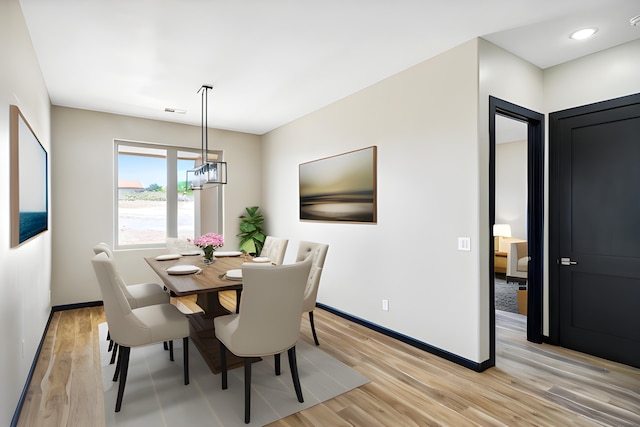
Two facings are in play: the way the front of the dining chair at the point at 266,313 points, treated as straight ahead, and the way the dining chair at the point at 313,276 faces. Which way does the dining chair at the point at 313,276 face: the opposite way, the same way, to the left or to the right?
to the left

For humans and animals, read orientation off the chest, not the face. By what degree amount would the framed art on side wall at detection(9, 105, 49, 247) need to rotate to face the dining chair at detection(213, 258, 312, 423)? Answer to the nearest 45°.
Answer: approximately 45° to its right

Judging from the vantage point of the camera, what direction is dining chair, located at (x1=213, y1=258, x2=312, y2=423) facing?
facing away from the viewer and to the left of the viewer

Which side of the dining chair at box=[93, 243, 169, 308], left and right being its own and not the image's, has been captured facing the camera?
right

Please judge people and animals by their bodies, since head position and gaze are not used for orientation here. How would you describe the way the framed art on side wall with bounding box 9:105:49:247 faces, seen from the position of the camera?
facing to the right of the viewer

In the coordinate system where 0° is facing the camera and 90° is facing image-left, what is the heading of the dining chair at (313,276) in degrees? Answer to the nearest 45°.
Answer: approximately 45°
